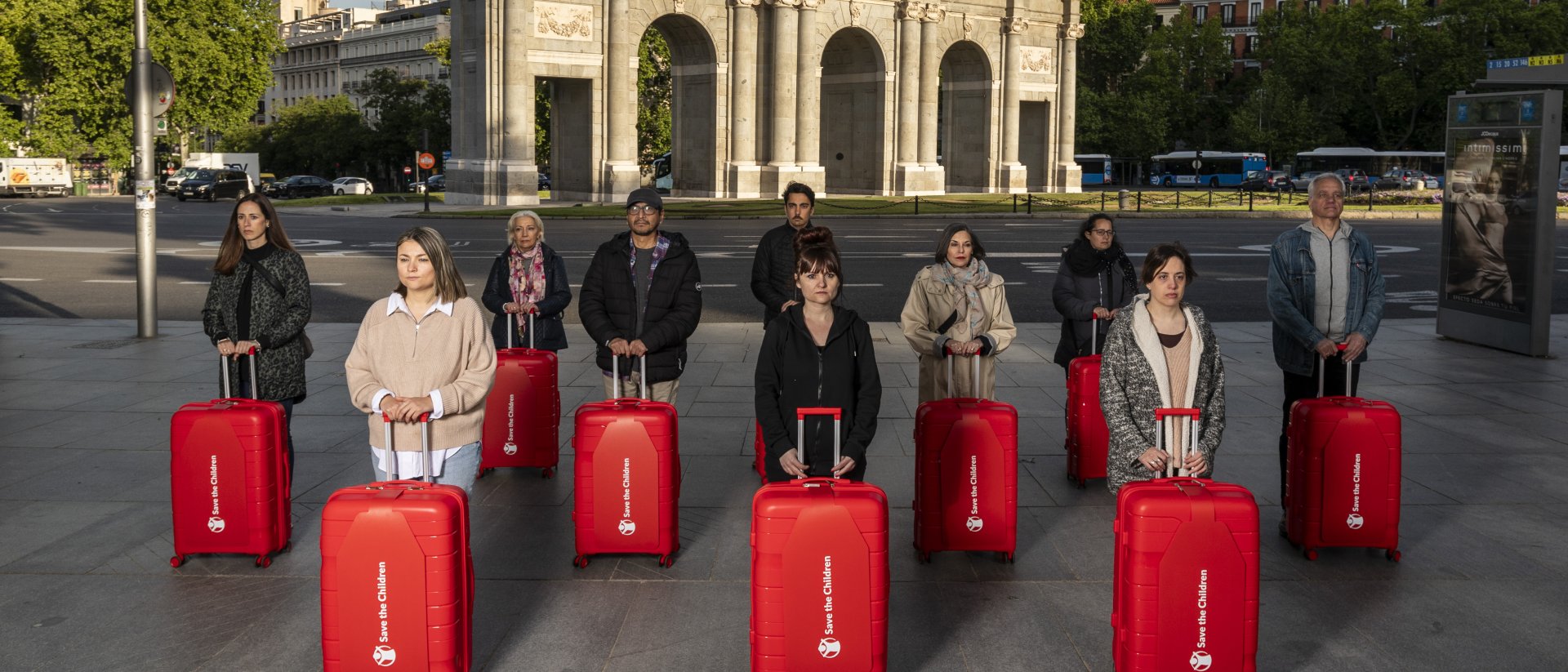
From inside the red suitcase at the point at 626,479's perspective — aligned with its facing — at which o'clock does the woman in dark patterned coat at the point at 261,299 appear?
The woman in dark patterned coat is roughly at 4 o'clock from the red suitcase.

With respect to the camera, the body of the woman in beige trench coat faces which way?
toward the camera

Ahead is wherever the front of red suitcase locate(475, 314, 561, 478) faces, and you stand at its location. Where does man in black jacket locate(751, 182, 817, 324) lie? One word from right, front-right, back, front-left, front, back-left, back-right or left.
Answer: left

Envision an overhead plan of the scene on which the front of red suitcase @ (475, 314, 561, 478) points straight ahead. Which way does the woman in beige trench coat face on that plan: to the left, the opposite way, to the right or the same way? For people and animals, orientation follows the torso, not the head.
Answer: the same way

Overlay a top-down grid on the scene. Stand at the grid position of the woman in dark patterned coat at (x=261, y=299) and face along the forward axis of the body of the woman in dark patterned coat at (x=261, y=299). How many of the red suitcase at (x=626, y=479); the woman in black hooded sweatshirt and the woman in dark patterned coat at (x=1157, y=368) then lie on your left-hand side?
3

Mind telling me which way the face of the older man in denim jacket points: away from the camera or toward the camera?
toward the camera

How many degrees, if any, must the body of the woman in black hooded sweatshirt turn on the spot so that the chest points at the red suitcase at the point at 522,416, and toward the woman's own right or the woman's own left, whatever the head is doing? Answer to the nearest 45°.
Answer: approximately 135° to the woman's own right

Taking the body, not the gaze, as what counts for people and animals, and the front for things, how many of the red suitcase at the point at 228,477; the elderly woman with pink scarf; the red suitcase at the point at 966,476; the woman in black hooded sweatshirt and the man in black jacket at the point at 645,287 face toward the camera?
5

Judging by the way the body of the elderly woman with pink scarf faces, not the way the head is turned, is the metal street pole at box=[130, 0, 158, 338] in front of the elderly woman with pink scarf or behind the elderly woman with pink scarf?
behind

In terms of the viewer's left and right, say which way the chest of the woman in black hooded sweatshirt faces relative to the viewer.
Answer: facing the viewer

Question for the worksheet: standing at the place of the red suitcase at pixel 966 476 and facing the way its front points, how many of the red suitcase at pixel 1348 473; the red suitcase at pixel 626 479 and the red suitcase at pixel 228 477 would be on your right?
2

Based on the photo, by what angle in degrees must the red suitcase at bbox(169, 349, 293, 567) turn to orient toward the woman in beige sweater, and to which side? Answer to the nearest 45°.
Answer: approximately 45° to its left

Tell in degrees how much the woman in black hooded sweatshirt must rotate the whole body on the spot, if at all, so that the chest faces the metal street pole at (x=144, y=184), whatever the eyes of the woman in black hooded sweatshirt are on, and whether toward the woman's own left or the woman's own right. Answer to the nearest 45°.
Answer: approximately 135° to the woman's own right

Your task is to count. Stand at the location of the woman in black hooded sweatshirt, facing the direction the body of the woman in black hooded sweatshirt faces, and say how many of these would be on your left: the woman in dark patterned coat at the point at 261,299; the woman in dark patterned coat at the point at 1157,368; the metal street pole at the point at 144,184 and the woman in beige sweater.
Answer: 1

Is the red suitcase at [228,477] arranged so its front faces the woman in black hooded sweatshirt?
no

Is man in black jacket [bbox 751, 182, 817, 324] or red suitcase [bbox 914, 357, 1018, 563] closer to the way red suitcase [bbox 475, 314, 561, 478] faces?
the red suitcase

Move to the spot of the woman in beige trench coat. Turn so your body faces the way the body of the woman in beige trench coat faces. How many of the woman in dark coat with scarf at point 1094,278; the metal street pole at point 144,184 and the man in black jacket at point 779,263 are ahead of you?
0

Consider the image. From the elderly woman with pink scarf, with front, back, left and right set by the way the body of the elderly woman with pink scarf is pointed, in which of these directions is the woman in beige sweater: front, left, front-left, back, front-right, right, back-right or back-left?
front

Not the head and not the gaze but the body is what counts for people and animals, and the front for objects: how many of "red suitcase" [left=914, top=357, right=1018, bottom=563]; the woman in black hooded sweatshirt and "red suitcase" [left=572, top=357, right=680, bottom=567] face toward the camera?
3
